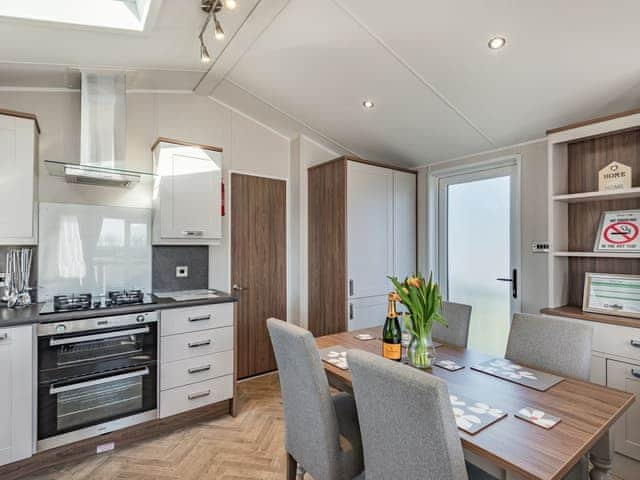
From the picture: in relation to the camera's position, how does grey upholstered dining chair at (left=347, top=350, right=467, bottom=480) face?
facing away from the viewer and to the right of the viewer

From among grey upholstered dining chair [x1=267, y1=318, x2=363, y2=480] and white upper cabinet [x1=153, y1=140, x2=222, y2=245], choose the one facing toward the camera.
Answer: the white upper cabinet

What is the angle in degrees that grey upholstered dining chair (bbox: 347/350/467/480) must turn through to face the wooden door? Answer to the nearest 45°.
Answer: approximately 90° to its left

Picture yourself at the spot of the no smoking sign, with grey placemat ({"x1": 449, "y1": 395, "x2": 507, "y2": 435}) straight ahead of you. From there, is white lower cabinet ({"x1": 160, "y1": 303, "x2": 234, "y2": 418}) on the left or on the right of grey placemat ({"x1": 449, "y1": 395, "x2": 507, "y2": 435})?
right

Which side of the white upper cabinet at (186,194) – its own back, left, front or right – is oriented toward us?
front

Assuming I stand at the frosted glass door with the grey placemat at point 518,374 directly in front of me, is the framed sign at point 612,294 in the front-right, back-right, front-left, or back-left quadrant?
front-left

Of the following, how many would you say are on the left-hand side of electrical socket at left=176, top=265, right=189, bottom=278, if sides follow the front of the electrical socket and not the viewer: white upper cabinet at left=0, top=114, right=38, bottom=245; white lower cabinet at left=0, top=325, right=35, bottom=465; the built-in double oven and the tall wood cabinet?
1

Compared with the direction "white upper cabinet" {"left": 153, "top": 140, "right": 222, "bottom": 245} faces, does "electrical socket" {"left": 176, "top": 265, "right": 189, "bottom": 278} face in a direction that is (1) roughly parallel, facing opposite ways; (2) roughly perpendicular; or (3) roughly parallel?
roughly parallel

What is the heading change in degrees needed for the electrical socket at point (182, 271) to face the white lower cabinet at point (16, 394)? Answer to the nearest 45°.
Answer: approximately 45° to its right

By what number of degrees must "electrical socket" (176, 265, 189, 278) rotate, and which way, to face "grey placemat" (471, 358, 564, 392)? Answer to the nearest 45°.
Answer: approximately 45° to its left

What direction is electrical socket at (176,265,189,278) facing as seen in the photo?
toward the camera

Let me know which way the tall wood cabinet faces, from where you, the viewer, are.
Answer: facing the viewer and to the right of the viewer
